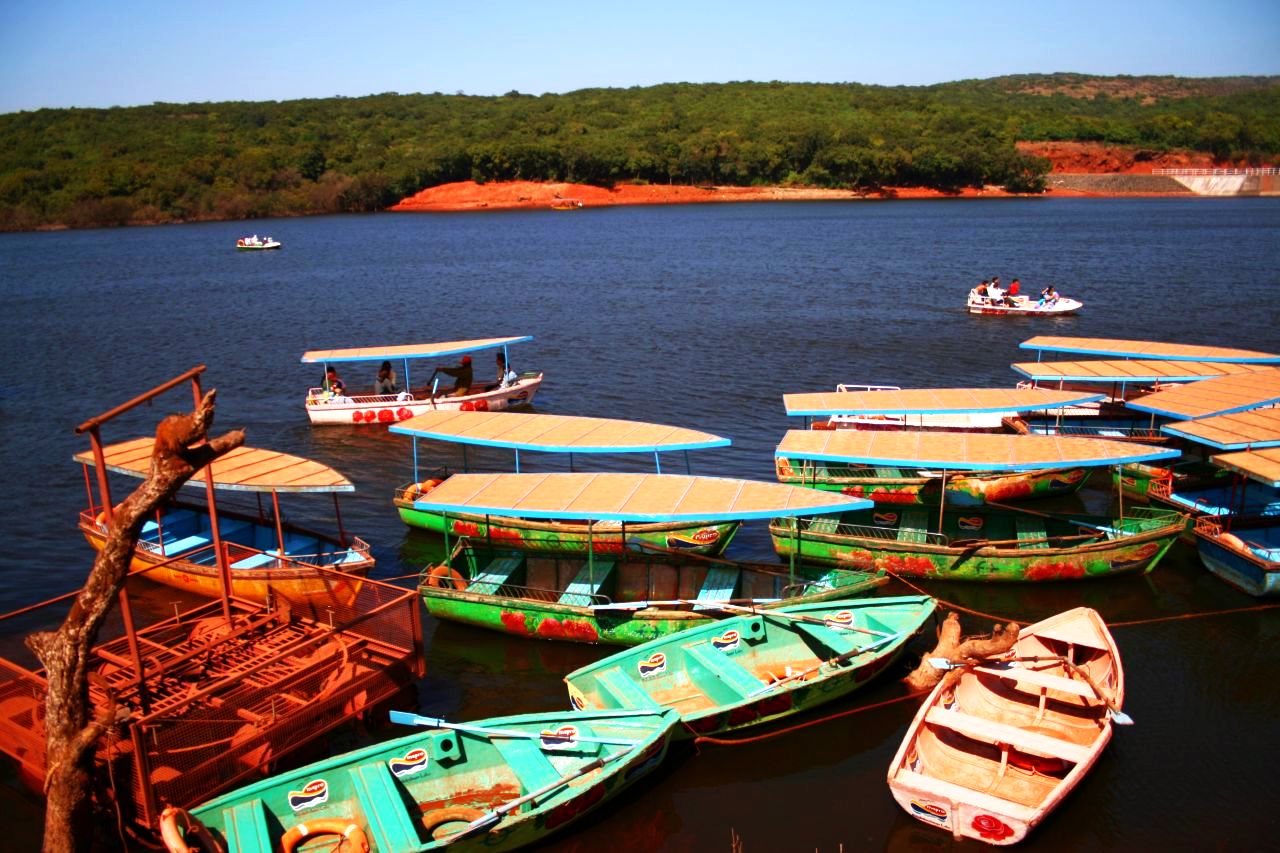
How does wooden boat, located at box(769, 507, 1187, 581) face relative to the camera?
to the viewer's right

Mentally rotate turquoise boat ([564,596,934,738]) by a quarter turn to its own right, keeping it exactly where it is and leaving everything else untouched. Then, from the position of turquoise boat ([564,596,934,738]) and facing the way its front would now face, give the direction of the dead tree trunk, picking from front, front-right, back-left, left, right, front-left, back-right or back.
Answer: right

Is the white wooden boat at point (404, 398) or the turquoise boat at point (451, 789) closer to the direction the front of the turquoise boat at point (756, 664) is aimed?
the white wooden boat

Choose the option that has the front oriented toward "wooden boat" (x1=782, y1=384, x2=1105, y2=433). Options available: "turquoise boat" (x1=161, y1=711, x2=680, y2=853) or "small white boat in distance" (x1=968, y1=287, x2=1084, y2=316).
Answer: the turquoise boat

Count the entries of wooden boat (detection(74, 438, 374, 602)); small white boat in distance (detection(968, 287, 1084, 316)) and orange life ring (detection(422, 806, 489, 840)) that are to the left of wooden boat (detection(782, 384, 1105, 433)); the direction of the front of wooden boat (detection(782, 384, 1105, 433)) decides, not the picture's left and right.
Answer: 1

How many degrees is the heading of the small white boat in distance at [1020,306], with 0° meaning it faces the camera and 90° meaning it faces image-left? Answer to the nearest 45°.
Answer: approximately 270°

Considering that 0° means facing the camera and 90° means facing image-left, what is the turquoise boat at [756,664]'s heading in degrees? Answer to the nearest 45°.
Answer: approximately 225°

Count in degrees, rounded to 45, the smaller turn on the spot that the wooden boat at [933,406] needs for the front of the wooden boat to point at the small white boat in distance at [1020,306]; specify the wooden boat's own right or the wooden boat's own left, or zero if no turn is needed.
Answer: approximately 90° to the wooden boat's own left

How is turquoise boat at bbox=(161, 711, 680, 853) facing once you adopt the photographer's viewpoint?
facing away from the viewer and to the right of the viewer

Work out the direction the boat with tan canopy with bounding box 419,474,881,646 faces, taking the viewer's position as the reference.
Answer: facing to the right of the viewer
